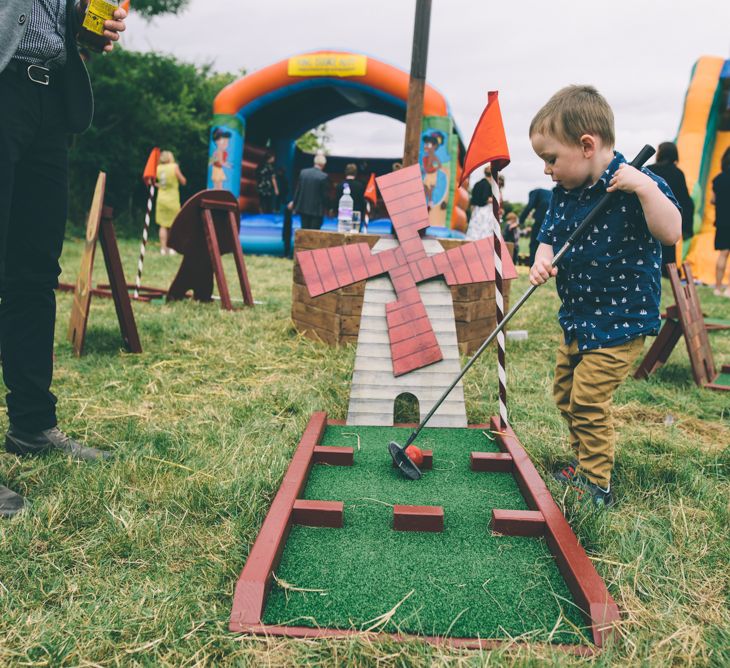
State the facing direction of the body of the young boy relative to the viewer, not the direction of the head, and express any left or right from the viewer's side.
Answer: facing the viewer and to the left of the viewer

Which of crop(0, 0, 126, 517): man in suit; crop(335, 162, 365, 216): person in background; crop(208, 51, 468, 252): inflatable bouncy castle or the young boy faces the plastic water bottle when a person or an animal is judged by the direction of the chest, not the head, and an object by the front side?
the inflatable bouncy castle

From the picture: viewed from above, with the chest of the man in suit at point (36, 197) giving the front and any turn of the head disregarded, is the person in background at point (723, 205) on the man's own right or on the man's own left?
on the man's own left

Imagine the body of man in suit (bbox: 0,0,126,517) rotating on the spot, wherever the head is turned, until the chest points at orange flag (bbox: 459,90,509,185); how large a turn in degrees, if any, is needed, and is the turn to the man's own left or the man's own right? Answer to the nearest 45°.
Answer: approximately 45° to the man's own left

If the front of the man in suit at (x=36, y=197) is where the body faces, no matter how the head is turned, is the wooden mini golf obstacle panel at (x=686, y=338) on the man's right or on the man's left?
on the man's left

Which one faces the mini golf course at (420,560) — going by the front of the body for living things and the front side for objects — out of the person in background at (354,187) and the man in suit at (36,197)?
the man in suit

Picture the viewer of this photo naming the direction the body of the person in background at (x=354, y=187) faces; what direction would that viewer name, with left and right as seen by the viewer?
facing away from the viewer

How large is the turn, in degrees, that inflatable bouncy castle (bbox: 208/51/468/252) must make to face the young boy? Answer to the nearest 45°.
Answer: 0° — it already faces them

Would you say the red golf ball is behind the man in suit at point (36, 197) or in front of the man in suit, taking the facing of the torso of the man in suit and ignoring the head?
in front

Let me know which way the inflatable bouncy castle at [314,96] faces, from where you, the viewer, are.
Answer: facing the viewer

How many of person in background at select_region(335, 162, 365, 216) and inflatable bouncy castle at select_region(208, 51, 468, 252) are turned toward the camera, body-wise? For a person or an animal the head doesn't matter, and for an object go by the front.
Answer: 1

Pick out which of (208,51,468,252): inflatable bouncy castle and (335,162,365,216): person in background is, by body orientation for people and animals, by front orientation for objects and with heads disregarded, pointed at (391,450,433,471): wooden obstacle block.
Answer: the inflatable bouncy castle

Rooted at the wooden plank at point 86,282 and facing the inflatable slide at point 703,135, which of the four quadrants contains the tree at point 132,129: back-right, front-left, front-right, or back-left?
front-left

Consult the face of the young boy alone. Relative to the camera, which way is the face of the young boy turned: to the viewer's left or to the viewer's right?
to the viewer's left
